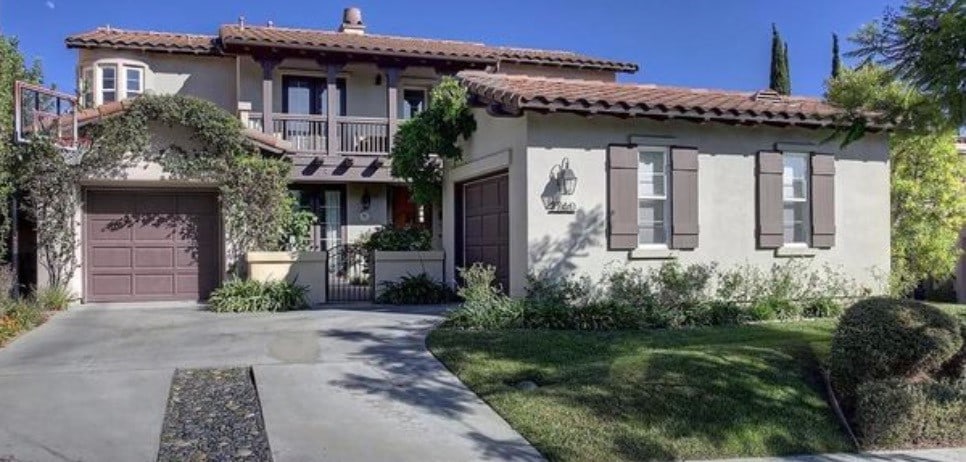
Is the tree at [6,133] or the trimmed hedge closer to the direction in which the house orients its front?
the trimmed hedge

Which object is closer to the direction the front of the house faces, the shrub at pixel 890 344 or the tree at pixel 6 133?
the shrub

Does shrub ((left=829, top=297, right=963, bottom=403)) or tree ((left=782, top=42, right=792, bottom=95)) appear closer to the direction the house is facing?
the shrub

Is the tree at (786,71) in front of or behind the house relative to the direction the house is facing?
behind

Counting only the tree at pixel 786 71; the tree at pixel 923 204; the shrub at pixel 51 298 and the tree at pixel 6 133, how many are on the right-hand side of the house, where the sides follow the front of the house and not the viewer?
2

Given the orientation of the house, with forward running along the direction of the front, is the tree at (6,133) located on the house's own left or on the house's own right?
on the house's own right

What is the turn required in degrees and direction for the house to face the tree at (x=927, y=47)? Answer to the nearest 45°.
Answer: approximately 45° to its left

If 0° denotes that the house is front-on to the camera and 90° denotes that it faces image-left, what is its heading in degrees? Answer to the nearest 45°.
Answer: approximately 0°

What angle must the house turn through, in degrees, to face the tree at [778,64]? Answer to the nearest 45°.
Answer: approximately 135° to its left

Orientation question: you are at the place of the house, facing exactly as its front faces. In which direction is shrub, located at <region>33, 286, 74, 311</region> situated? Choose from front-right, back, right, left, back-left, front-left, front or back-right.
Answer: right

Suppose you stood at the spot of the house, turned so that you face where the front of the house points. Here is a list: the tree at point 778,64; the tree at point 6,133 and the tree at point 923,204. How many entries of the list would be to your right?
1
